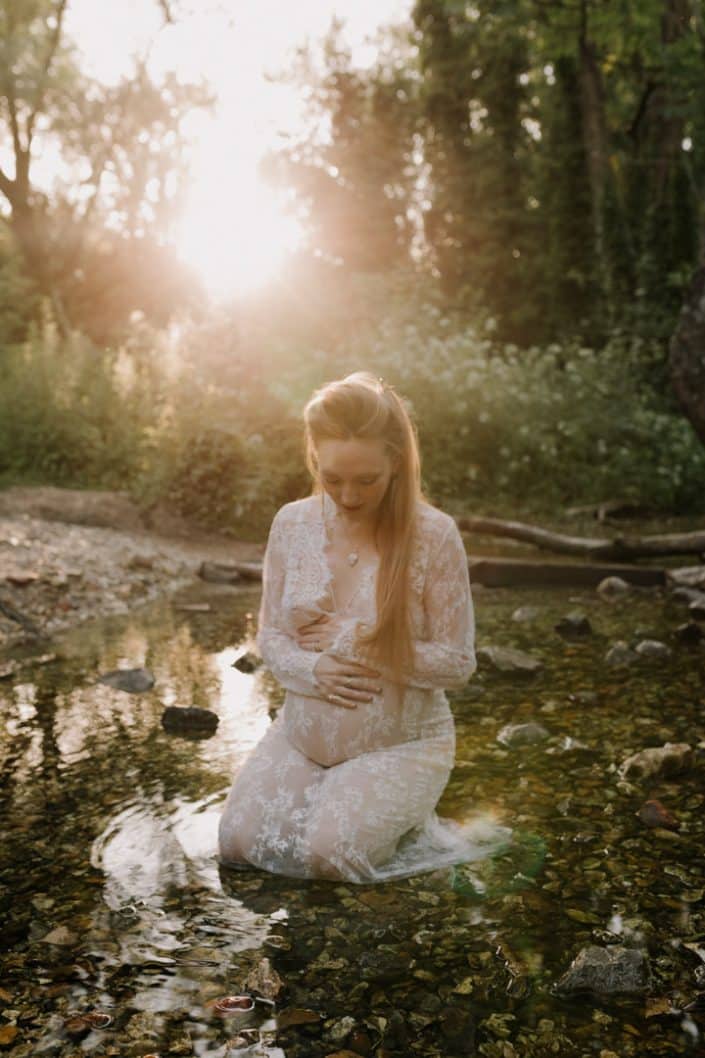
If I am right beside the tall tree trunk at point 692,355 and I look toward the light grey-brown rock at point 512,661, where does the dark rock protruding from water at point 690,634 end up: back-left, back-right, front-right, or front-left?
front-left

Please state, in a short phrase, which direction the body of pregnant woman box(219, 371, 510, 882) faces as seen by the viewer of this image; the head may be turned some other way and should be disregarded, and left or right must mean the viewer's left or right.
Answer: facing the viewer and to the left of the viewer

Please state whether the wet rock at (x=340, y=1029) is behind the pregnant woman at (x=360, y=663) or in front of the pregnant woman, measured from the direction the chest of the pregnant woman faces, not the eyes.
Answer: in front

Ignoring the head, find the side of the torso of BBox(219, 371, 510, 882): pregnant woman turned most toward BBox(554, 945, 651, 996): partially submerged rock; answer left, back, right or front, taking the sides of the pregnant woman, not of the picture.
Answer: left

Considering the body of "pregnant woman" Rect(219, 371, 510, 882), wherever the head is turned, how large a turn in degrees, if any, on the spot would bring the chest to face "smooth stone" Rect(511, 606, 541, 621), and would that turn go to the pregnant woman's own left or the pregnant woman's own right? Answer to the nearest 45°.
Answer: approximately 135° to the pregnant woman's own right

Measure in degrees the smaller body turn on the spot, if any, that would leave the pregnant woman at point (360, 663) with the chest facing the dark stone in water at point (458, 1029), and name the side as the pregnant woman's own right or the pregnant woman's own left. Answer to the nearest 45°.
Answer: approximately 45° to the pregnant woman's own left

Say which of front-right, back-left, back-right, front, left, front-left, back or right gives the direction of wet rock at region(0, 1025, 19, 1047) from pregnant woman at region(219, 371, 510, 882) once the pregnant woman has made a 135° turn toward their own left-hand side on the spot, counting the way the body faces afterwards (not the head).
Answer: back-right

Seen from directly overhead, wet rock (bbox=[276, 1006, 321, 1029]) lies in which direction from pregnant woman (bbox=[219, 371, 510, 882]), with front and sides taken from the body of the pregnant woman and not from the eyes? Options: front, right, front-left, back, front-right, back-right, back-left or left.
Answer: front-left

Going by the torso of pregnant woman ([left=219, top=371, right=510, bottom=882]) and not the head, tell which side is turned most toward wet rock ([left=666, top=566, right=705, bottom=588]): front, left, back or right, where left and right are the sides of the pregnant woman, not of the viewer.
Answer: back

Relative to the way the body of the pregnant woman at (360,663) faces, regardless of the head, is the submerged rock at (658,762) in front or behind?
behind

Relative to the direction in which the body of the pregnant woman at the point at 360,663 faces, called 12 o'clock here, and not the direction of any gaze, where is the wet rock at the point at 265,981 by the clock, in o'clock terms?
The wet rock is roughly at 11 o'clock from the pregnant woman.

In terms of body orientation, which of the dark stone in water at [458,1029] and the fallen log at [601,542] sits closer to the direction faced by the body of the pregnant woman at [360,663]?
the dark stone in water

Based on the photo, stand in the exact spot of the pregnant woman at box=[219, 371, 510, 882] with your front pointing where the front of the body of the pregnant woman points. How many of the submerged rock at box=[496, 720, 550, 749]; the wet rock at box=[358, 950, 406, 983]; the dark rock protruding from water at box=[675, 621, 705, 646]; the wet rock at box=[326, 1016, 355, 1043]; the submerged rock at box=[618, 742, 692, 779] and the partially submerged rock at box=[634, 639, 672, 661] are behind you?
4

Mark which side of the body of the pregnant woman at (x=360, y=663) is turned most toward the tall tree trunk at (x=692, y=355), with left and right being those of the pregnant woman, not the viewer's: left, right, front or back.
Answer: back

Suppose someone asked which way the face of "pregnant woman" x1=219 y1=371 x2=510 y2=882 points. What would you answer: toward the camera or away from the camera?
toward the camera

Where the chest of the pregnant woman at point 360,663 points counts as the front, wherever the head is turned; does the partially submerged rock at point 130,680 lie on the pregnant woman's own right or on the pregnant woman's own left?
on the pregnant woman's own right
